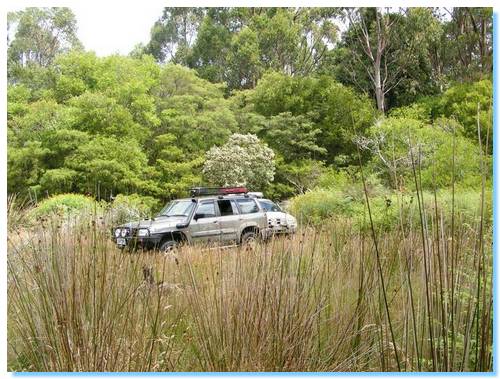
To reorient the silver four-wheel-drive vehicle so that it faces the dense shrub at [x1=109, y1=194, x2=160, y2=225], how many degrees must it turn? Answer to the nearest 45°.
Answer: approximately 45° to its right

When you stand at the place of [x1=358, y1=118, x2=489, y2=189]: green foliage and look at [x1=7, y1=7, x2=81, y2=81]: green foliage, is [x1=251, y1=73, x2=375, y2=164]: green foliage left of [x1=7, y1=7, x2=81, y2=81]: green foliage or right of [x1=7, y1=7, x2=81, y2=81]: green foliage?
right

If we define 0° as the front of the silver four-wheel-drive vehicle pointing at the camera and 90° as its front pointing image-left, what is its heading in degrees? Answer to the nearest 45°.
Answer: approximately 45°

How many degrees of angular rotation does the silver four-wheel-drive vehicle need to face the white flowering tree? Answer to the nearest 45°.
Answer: approximately 135° to its right

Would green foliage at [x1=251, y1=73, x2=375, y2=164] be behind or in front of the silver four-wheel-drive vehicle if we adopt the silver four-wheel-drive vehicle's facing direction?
behind
